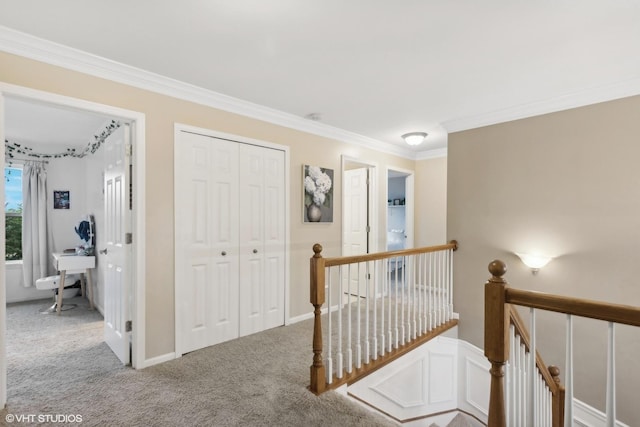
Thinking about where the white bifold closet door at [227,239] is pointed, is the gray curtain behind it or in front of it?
behind

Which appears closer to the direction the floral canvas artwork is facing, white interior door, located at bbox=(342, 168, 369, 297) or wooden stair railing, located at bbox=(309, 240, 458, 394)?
the wooden stair railing

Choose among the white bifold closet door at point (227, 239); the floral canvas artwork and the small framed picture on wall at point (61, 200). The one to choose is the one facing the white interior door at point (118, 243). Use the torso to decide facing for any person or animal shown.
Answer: the small framed picture on wall

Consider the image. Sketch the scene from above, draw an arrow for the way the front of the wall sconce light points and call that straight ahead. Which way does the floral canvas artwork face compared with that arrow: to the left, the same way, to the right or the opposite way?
to the left

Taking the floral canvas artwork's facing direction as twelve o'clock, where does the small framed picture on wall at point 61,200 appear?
The small framed picture on wall is roughly at 5 o'clock from the floral canvas artwork.

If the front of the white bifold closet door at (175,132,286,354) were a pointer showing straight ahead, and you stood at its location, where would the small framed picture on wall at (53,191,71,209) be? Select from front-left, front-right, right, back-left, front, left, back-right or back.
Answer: back

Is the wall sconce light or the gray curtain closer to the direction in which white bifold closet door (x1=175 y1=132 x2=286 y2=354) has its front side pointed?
the wall sconce light

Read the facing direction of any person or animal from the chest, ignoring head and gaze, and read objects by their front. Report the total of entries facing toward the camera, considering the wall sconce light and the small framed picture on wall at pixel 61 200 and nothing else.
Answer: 2

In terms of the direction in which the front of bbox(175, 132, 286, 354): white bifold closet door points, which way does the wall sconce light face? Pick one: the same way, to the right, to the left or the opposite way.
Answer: to the right

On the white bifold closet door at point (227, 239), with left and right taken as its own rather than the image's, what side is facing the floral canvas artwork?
left

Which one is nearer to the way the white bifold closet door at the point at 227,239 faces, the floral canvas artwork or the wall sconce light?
the wall sconce light

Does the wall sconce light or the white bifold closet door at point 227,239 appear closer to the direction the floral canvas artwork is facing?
the wall sconce light

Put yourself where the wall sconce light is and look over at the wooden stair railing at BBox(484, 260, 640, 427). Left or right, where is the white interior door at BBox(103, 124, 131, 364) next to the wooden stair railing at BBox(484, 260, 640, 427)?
right

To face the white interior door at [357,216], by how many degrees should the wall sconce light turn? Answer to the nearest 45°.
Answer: approximately 90° to its right

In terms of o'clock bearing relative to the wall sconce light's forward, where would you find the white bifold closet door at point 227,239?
The white bifold closet door is roughly at 2 o'clock from the wall sconce light.

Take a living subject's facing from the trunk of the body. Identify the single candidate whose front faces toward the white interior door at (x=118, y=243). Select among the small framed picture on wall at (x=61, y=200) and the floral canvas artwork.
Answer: the small framed picture on wall
